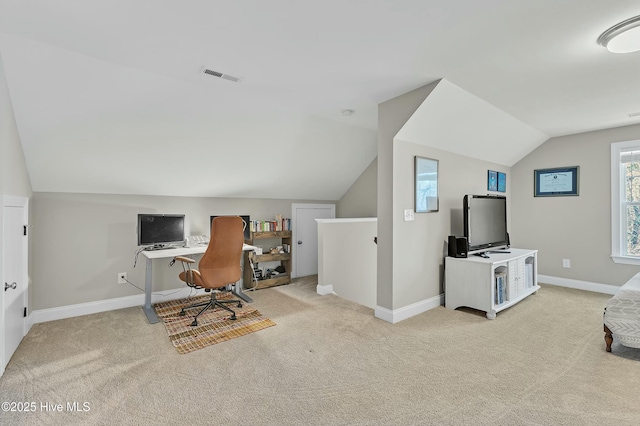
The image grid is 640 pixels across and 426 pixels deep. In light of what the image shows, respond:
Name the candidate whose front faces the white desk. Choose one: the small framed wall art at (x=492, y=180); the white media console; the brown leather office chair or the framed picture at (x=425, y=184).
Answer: the brown leather office chair

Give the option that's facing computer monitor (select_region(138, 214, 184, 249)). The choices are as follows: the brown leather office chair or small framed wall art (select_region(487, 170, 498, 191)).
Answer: the brown leather office chair

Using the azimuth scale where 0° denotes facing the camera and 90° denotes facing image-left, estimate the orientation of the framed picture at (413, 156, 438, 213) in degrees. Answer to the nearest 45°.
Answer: approximately 315°

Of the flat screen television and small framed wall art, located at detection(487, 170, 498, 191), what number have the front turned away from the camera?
0

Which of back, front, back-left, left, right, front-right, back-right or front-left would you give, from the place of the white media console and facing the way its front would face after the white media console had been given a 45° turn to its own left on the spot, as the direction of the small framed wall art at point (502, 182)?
left

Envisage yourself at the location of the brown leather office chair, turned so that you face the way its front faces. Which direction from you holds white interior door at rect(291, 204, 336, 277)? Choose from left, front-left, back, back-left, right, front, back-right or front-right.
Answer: right

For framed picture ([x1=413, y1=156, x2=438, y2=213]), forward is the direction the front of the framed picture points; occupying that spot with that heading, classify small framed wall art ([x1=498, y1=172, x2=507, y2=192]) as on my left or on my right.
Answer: on my left

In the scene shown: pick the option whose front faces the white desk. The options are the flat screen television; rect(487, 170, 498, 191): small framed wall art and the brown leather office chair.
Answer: the brown leather office chair

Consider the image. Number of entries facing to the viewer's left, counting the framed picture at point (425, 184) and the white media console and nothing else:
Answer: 0

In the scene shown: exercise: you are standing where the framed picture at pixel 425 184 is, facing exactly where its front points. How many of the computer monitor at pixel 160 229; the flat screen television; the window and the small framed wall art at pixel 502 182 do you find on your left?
3

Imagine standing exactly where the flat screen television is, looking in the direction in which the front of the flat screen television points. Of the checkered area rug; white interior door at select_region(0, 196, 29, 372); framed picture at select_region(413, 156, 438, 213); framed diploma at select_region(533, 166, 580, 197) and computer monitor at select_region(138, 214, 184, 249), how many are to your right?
4

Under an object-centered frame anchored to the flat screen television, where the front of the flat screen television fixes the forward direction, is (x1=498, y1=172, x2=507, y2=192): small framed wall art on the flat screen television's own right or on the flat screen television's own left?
on the flat screen television's own left

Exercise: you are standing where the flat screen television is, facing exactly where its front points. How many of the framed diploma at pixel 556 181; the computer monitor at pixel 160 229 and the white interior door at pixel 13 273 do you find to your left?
1

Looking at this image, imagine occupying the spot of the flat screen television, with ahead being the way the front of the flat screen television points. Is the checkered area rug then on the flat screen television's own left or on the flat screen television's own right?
on the flat screen television's own right

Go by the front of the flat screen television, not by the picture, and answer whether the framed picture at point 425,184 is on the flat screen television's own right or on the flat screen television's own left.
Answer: on the flat screen television's own right

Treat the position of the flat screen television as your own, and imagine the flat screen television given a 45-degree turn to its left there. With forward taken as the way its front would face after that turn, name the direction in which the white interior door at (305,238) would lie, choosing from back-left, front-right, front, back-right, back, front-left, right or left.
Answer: back

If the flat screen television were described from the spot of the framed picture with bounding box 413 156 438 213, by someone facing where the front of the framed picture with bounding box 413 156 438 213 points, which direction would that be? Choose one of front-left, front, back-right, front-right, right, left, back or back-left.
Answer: left
